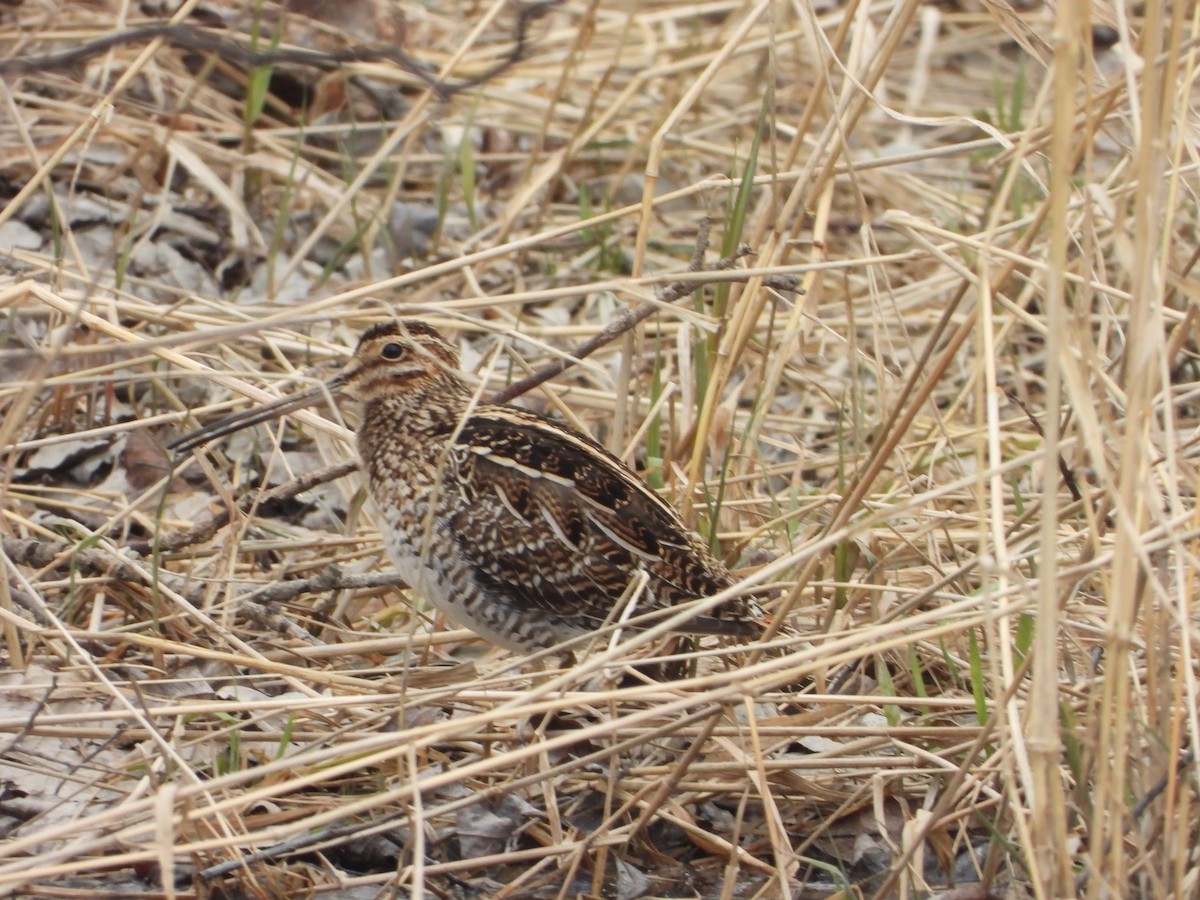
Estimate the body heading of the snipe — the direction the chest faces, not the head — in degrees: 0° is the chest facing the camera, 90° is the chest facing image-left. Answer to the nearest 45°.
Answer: approximately 90°
